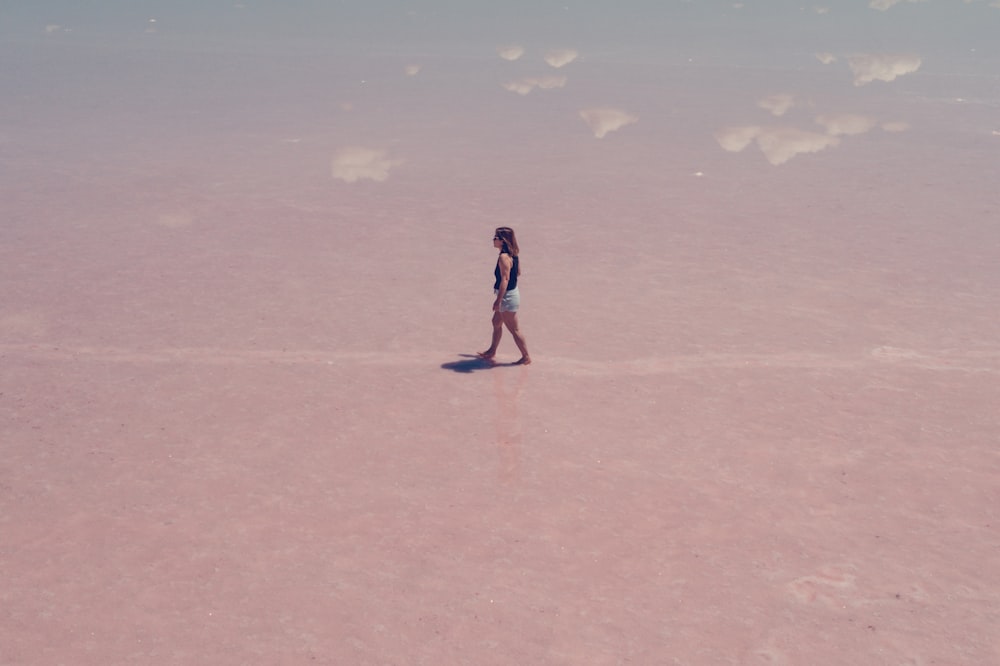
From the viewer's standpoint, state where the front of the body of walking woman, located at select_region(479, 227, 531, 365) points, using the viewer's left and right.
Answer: facing to the left of the viewer
